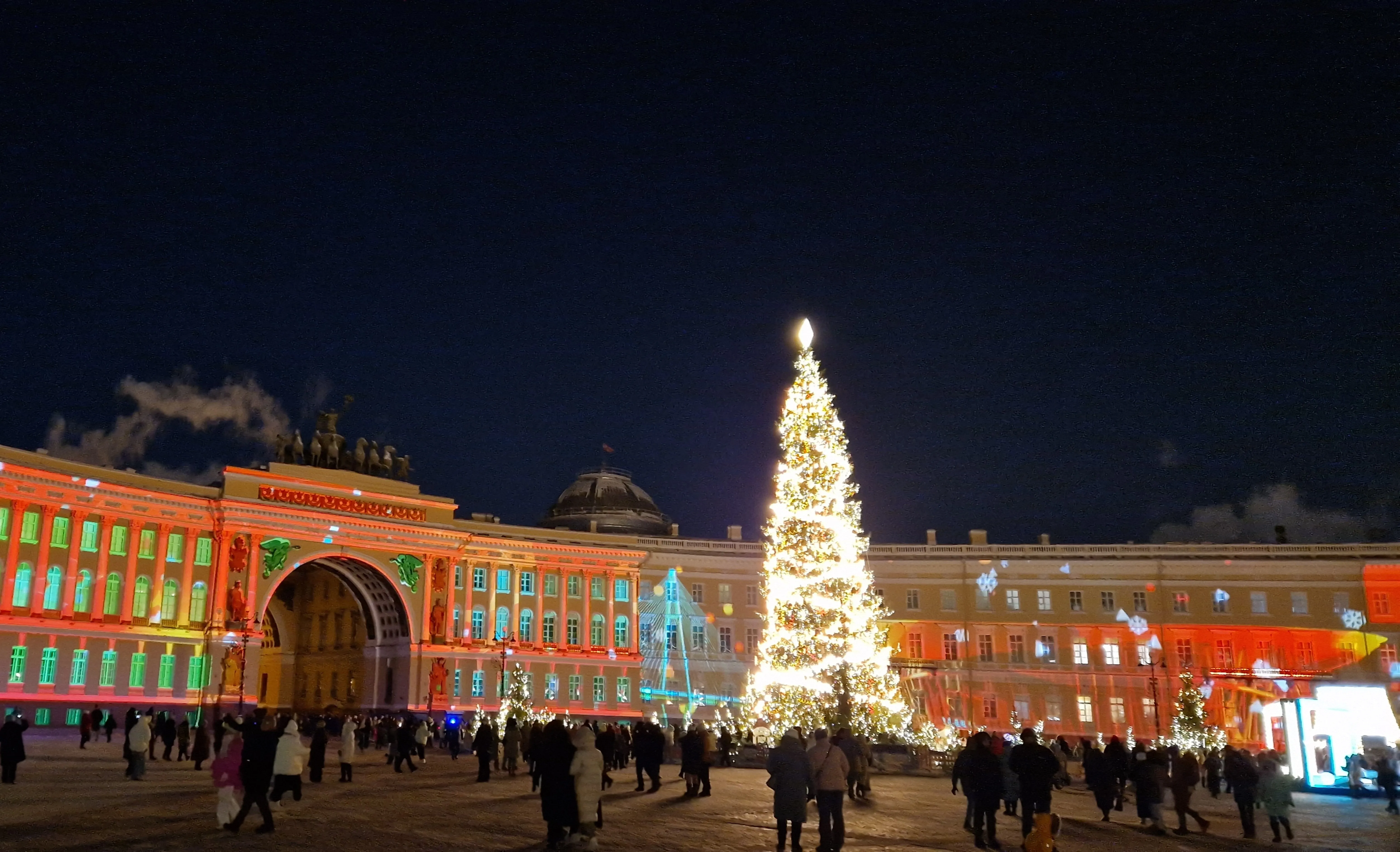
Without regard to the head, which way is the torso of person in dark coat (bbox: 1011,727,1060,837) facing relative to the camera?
away from the camera

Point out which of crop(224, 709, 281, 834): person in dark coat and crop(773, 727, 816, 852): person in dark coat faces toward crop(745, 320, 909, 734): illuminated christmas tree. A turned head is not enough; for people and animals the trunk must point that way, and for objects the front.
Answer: crop(773, 727, 816, 852): person in dark coat

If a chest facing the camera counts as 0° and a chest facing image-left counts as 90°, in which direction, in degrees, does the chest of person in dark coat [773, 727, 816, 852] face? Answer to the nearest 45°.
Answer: approximately 180°

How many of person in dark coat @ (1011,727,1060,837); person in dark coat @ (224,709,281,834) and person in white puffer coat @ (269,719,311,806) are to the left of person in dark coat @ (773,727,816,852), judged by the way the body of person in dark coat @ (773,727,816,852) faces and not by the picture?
2

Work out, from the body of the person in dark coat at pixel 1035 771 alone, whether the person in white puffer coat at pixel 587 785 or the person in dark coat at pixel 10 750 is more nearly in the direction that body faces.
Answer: the person in dark coat

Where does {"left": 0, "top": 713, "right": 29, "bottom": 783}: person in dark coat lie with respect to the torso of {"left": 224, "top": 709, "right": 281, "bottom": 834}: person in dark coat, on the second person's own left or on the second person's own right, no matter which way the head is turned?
on the second person's own right

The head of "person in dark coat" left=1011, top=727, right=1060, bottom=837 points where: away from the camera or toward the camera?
away from the camera

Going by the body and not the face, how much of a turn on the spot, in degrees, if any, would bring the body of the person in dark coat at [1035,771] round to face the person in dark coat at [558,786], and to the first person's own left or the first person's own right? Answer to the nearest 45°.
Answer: approximately 135° to the first person's own left

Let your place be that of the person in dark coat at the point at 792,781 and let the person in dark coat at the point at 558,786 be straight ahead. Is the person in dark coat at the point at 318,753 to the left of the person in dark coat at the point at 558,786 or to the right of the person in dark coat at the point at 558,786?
right

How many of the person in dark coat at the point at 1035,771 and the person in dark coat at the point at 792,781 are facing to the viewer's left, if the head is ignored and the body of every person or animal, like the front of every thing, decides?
0

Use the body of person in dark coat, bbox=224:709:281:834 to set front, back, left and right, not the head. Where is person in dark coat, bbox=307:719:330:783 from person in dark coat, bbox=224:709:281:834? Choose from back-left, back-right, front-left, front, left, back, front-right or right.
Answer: right
